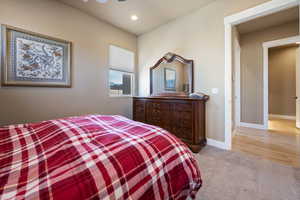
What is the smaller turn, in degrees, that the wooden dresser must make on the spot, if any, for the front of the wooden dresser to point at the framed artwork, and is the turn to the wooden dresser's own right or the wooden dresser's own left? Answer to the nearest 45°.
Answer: approximately 45° to the wooden dresser's own right

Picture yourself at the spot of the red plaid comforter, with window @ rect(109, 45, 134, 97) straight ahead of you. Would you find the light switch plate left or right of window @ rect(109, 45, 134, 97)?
right

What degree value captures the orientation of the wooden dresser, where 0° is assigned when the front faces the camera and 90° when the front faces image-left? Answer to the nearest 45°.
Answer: approximately 45°

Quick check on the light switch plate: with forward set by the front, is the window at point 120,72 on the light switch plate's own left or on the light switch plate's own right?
on the light switch plate's own right

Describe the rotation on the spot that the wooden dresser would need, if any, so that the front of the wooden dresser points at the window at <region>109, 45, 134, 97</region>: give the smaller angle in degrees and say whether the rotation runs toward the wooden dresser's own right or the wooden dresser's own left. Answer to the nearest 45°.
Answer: approximately 90° to the wooden dresser's own right

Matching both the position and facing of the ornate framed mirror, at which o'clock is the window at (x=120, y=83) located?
The window is roughly at 2 o'clock from the ornate framed mirror.
